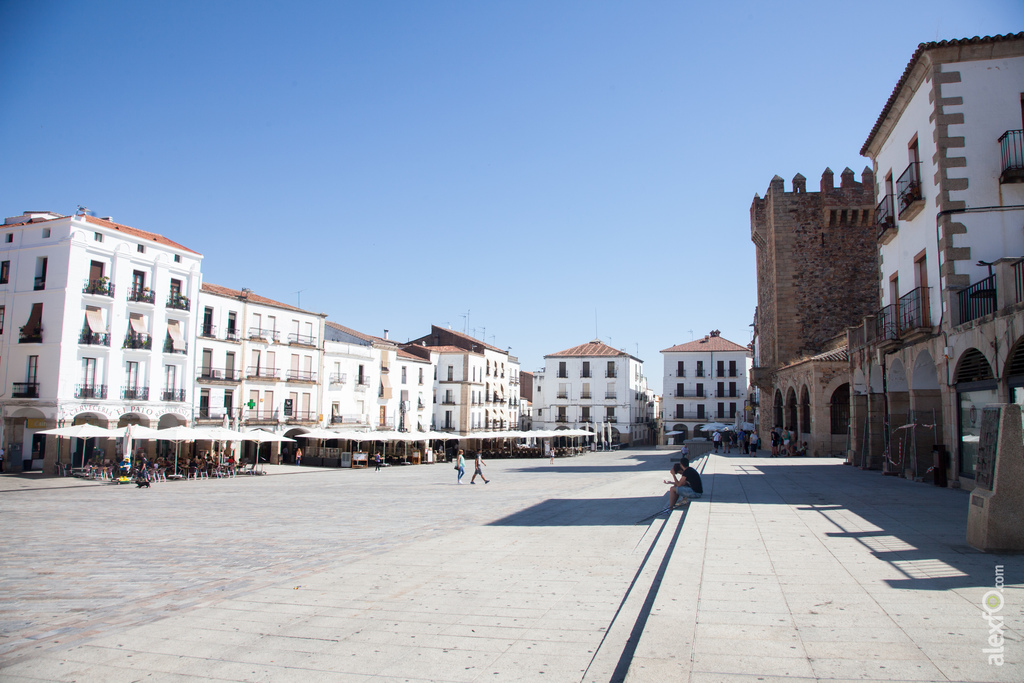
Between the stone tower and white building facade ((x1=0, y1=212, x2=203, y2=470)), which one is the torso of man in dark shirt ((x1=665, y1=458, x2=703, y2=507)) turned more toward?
the white building facade

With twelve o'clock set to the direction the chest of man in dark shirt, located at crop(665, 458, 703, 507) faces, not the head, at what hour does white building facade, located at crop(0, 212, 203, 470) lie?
The white building facade is roughly at 1 o'clock from the man in dark shirt.

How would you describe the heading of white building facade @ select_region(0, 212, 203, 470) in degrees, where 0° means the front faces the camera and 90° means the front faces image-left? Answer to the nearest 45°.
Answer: approximately 315°

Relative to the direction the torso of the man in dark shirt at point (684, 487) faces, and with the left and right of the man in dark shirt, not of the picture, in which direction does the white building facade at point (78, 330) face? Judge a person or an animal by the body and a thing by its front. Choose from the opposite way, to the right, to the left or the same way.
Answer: the opposite way

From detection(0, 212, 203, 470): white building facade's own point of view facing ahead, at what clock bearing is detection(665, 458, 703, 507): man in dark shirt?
The man in dark shirt is roughly at 1 o'clock from the white building facade.

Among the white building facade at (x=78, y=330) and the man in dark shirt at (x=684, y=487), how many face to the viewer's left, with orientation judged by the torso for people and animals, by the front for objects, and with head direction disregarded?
1

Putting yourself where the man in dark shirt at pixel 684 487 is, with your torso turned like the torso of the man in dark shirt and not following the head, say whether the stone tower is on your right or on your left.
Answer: on your right

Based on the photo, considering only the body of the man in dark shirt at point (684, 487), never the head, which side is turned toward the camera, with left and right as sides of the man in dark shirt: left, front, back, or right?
left
